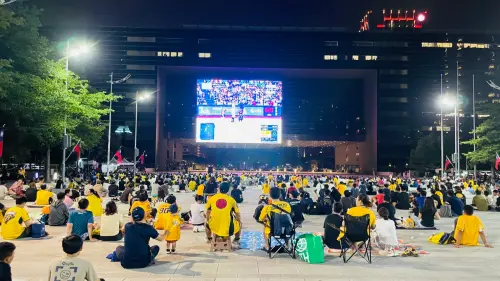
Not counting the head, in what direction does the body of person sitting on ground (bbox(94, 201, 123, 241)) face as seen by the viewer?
away from the camera

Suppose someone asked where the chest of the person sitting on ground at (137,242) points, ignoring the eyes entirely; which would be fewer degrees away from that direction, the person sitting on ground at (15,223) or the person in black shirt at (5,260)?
the person sitting on ground

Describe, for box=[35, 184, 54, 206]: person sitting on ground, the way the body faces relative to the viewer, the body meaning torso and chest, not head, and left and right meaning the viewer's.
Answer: facing away from the viewer and to the right of the viewer

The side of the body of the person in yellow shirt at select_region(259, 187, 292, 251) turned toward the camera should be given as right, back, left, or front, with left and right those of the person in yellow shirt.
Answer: back

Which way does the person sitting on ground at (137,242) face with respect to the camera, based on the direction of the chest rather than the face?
away from the camera

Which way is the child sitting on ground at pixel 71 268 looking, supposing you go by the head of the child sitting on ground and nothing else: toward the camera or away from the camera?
away from the camera

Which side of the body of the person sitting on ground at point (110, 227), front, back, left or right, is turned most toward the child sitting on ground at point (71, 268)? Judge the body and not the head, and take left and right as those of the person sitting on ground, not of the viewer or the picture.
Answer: back

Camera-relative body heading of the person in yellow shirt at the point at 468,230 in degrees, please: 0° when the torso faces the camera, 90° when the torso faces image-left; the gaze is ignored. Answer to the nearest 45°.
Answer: approximately 180°

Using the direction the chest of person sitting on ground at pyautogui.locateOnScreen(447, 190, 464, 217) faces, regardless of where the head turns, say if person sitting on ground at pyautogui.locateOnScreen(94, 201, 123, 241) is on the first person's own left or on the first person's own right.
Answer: on the first person's own left

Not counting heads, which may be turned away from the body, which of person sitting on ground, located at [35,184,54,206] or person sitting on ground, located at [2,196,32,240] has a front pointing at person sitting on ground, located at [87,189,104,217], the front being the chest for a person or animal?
person sitting on ground, located at [2,196,32,240]

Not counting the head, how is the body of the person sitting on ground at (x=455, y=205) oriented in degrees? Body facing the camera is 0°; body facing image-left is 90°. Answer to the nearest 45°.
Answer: approximately 135°

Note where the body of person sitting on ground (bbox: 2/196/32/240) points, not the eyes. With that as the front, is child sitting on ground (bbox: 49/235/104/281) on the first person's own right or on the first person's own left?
on the first person's own right
